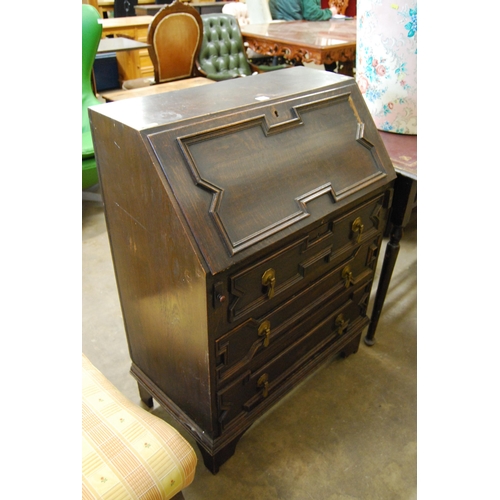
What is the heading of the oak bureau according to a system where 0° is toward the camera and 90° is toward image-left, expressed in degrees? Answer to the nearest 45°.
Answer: approximately 315°

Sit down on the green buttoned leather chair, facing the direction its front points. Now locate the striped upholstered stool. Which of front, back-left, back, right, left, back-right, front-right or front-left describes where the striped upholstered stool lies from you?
front-right

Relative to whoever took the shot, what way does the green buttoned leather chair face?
facing the viewer and to the right of the viewer

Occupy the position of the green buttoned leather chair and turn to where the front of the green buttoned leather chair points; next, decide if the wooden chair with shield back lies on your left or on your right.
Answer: on your right
